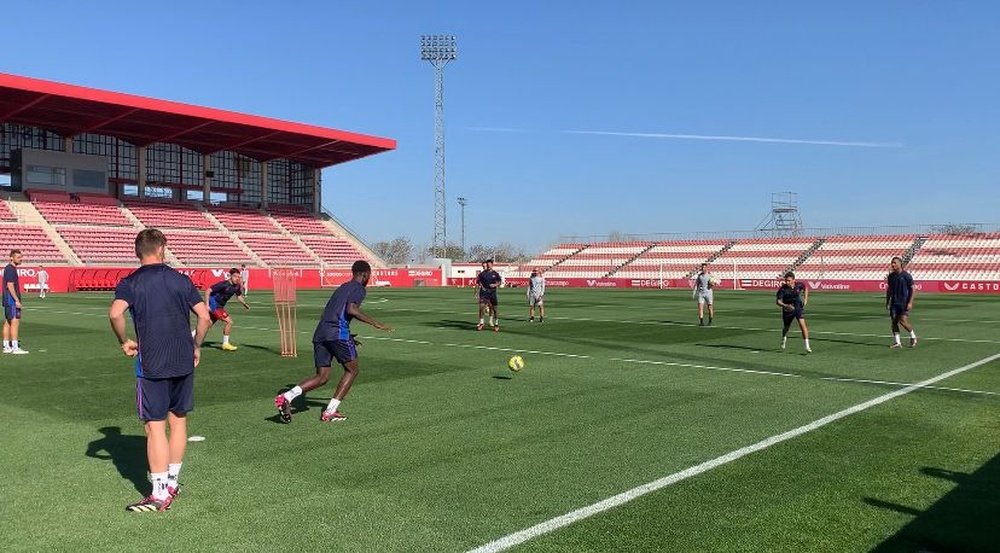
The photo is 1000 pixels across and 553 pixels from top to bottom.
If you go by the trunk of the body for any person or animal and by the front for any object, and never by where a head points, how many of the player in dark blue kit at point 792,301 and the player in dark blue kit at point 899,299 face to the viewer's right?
0

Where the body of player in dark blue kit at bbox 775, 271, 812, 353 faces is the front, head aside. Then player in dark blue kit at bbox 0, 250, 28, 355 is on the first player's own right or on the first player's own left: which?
on the first player's own right

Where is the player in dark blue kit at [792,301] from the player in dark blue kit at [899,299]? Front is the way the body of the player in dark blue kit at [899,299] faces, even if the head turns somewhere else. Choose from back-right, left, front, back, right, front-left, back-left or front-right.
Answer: front

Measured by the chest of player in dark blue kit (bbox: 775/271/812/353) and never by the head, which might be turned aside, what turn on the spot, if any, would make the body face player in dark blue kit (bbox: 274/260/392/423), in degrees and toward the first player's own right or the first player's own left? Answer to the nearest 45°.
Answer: approximately 45° to the first player's own right

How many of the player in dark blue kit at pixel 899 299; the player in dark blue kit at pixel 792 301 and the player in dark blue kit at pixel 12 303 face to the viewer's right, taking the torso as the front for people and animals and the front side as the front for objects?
1

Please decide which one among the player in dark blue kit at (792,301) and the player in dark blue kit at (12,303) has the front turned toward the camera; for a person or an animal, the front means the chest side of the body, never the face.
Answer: the player in dark blue kit at (792,301)

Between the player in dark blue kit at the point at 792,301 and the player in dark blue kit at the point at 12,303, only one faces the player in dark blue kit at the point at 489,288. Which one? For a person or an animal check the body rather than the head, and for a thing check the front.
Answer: the player in dark blue kit at the point at 12,303

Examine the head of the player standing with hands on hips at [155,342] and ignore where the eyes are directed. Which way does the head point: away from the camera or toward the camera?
away from the camera

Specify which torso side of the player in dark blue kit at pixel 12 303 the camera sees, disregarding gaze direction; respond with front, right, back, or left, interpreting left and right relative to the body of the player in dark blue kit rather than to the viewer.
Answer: right

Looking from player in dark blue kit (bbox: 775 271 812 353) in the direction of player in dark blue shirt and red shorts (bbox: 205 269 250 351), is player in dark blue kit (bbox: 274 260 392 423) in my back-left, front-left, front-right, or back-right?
front-left

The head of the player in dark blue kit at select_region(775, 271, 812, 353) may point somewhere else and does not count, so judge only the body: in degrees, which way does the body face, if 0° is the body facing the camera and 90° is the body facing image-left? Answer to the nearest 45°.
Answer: approximately 0°

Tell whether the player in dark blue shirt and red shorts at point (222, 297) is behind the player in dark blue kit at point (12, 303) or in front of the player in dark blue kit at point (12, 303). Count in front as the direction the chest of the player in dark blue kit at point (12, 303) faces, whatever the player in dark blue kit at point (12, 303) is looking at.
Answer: in front

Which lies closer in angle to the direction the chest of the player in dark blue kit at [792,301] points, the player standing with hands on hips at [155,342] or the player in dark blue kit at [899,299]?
the player standing with hands on hips

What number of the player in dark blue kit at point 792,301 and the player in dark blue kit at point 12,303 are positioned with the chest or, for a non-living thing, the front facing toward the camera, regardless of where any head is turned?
1
